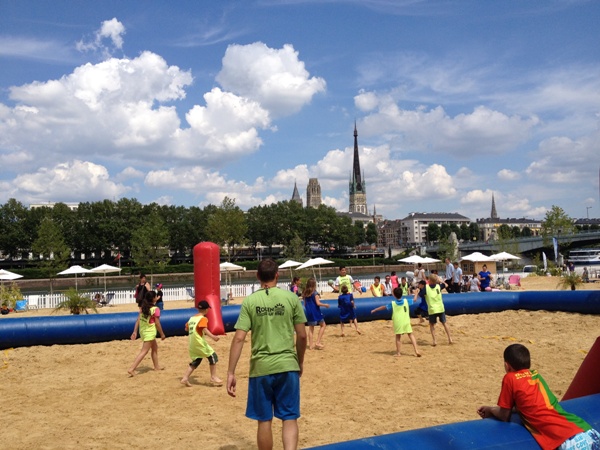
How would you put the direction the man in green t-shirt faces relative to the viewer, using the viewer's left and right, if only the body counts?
facing away from the viewer

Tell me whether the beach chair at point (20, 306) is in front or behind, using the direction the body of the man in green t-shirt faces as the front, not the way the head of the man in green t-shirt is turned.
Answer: in front

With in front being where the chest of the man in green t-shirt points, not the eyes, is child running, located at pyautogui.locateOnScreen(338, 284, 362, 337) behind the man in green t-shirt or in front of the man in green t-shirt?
in front

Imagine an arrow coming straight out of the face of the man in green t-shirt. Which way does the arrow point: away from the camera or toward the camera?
away from the camera

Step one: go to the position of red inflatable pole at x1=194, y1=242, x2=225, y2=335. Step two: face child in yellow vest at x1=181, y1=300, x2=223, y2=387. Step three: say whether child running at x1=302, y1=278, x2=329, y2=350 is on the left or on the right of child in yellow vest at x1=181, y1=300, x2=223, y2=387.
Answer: left

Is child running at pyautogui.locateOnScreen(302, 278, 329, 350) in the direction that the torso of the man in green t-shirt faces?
yes

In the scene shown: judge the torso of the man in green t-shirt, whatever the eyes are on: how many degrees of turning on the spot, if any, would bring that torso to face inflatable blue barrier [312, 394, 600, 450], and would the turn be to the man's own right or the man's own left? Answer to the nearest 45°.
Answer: approximately 135° to the man's own right
